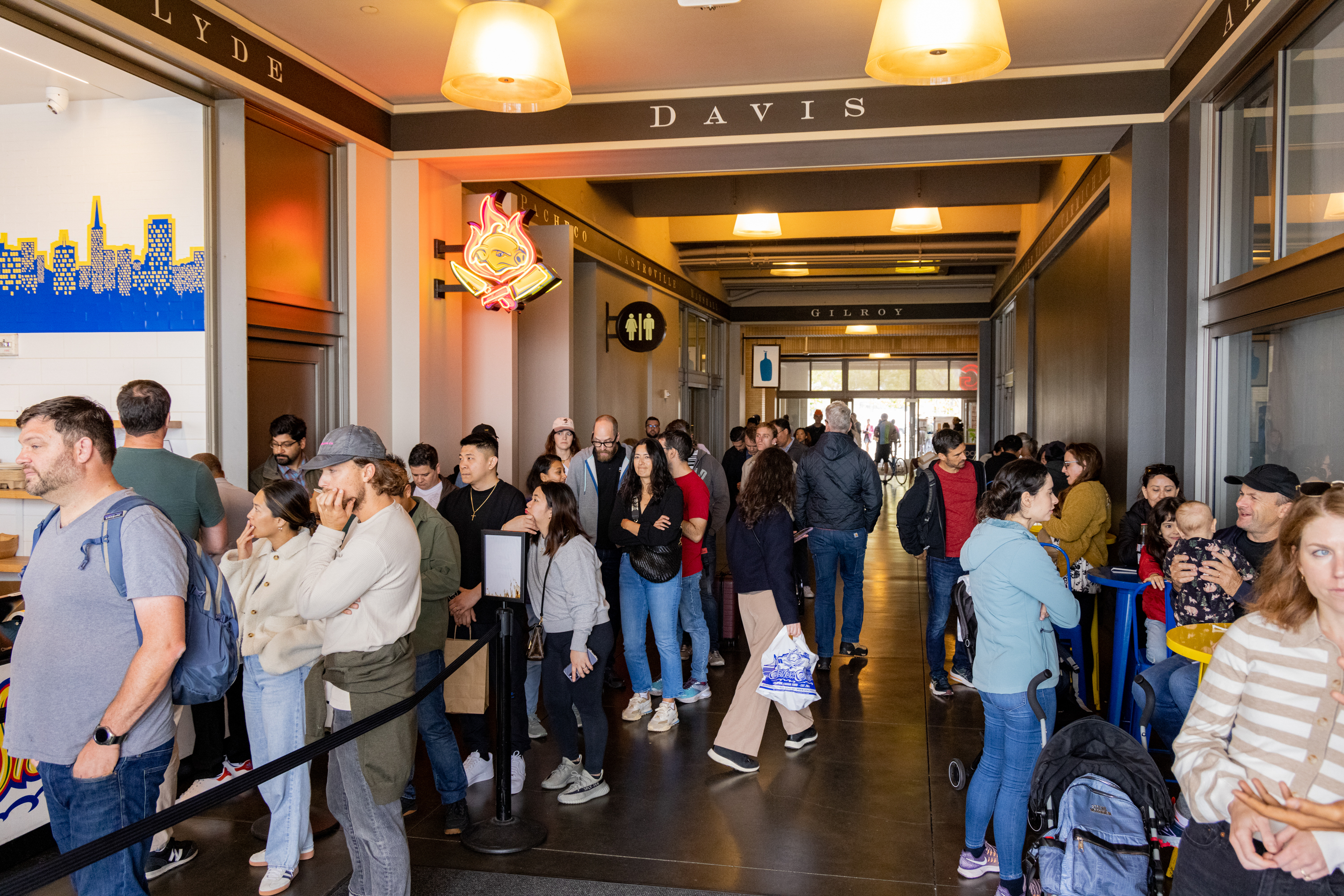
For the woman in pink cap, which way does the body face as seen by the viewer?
toward the camera

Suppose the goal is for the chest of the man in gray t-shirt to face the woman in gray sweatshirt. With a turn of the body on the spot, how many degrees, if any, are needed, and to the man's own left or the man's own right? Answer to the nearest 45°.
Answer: approximately 180°

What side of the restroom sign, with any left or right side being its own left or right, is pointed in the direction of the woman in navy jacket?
front

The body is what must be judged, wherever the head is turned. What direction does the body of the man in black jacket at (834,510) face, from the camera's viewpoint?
away from the camera

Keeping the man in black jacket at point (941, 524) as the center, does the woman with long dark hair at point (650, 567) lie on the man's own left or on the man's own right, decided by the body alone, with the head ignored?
on the man's own right

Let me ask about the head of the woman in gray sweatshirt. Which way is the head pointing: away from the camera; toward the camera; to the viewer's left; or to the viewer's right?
to the viewer's left
